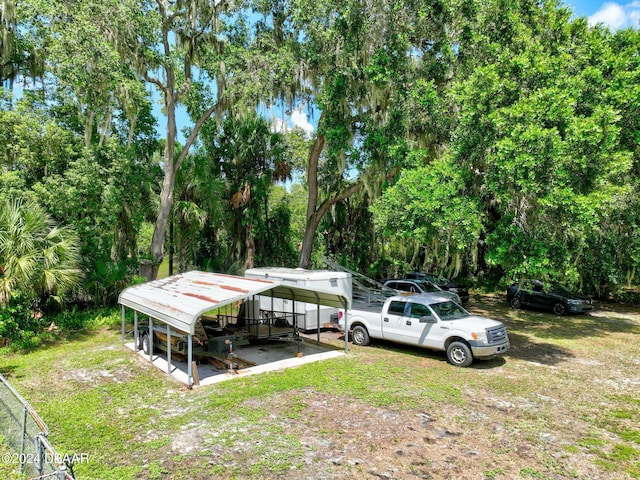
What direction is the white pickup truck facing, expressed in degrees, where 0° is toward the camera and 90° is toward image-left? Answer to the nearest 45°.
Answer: approximately 315°

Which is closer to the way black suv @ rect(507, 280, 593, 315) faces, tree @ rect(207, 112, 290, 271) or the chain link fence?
the chain link fence

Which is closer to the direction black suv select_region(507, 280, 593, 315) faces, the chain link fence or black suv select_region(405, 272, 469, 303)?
the chain link fence

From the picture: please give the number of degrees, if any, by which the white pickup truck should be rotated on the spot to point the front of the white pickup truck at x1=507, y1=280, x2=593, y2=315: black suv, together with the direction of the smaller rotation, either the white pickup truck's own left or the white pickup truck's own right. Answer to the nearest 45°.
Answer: approximately 90° to the white pickup truck's own left

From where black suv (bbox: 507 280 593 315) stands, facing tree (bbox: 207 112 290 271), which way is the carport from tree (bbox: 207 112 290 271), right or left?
left
